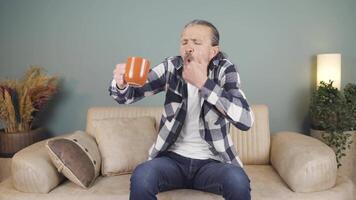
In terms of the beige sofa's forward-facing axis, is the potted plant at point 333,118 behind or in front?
behind

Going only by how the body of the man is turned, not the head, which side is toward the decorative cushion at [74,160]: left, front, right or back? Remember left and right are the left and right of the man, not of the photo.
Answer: right

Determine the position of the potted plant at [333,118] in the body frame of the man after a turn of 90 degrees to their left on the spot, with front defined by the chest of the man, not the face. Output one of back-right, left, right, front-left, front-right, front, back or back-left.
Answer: front-left

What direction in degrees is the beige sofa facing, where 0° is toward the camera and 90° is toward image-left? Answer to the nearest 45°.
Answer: approximately 0°

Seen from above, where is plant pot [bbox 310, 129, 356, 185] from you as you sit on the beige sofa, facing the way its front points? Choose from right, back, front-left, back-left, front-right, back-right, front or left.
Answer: back-left

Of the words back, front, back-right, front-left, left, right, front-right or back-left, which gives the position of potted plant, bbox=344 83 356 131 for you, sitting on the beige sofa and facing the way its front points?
back-left

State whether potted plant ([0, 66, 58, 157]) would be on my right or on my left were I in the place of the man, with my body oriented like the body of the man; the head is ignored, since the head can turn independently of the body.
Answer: on my right

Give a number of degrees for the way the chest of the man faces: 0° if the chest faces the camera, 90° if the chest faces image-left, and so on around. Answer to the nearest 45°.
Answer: approximately 0°

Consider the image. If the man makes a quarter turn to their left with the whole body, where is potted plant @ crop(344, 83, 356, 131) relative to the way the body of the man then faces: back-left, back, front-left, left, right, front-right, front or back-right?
front-left
